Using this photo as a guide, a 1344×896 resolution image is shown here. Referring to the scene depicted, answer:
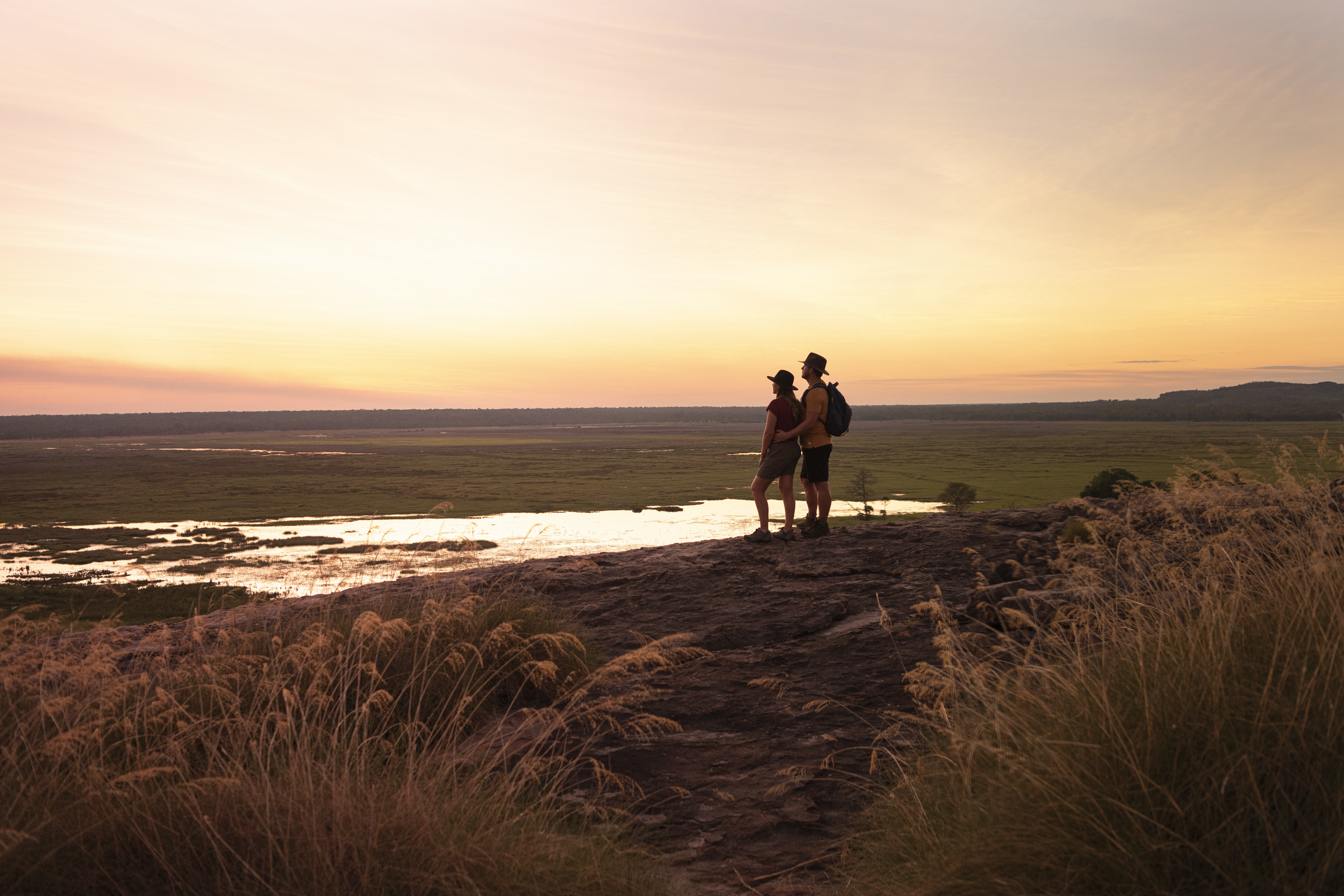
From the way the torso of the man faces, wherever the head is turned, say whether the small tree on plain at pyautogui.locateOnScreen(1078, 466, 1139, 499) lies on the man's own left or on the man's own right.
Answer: on the man's own right

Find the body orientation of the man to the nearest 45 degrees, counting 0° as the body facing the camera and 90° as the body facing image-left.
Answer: approximately 90°

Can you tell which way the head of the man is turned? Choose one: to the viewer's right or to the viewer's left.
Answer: to the viewer's left

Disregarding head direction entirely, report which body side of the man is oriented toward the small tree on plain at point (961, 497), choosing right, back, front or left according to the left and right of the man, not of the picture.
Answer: right
